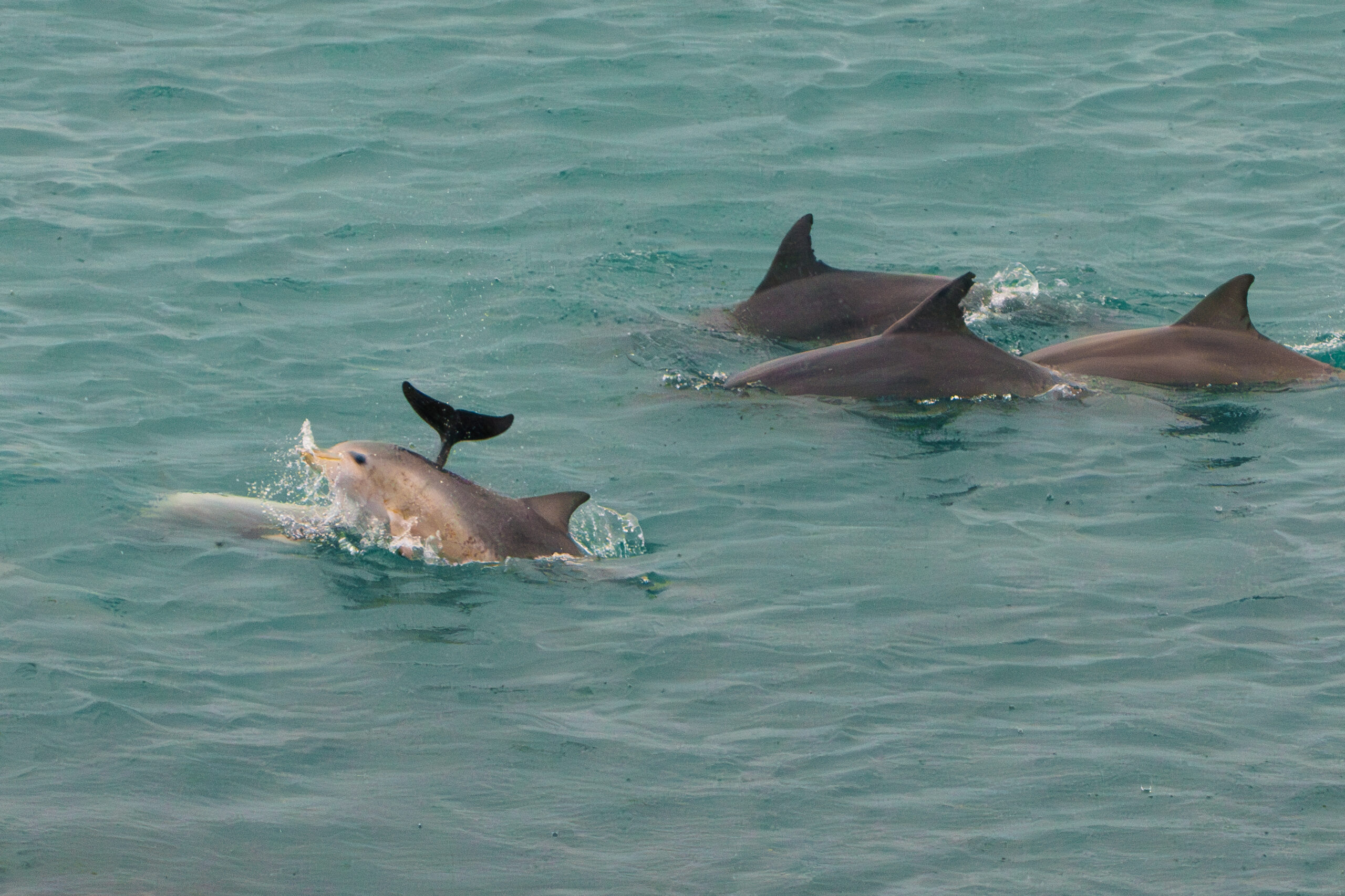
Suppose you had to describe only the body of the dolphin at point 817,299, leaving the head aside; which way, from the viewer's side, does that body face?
to the viewer's left

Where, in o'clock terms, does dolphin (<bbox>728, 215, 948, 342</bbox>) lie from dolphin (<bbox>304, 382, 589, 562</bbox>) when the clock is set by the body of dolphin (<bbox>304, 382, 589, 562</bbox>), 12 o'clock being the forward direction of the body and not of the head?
dolphin (<bbox>728, 215, 948, 342</bbox>) is roughly at 4 o'clock from dolphin (<bbox>304, 382, 589, 562</bbox>).

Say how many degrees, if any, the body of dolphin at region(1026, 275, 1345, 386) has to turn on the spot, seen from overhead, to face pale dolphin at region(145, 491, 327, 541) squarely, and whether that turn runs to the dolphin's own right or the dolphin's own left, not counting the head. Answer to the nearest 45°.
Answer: approximately 45° to the dolphin's own left

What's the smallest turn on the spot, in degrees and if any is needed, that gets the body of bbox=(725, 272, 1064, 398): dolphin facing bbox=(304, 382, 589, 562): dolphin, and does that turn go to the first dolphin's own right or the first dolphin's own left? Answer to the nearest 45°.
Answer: approximately 45° to the first dolphin's own left

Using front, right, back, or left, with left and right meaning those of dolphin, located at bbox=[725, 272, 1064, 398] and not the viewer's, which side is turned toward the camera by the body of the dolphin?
left

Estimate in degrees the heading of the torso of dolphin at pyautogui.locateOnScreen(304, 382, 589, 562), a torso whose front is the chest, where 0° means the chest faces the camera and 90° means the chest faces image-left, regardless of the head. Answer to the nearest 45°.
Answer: approximately 90°

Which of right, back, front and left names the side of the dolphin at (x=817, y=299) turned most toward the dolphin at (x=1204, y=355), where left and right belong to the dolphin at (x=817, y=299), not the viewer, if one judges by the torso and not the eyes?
back

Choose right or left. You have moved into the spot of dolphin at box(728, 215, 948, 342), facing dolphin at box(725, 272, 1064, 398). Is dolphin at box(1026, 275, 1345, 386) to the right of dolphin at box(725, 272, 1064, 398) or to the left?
left

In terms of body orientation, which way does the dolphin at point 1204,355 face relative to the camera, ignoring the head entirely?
to the viewer's left
